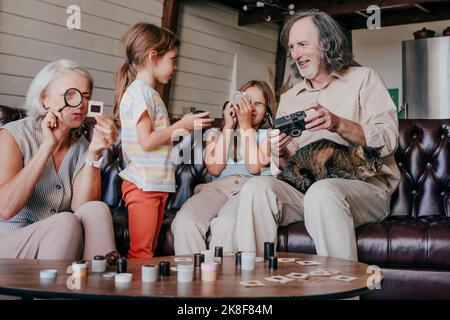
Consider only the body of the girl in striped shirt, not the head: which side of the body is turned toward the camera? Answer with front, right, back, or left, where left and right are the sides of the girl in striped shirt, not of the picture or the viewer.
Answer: right

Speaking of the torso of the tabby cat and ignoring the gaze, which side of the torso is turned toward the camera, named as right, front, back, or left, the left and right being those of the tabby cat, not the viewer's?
right

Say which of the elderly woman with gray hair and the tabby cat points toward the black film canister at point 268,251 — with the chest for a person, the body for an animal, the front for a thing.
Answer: the elderly woman with gray hair

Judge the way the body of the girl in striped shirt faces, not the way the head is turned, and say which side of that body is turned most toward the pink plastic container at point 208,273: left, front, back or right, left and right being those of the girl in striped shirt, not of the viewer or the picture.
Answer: right

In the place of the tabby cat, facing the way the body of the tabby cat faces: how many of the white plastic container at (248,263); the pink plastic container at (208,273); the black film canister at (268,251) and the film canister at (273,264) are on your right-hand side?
4

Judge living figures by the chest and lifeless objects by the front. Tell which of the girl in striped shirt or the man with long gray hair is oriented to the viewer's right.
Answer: the girl in striped shirt

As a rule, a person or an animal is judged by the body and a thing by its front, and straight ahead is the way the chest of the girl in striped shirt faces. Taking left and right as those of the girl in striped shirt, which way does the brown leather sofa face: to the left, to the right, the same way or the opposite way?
to the right

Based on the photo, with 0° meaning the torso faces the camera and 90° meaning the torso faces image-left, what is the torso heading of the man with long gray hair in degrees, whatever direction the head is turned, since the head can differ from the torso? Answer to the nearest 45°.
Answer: approximately 45°

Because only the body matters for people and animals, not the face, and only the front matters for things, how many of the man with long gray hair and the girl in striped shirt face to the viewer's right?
1

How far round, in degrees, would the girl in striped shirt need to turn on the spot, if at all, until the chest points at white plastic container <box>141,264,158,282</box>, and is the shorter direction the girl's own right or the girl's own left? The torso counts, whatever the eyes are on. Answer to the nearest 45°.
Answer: approximately 90° to the girl's own right

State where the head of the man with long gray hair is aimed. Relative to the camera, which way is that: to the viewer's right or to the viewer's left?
to the viewer's left

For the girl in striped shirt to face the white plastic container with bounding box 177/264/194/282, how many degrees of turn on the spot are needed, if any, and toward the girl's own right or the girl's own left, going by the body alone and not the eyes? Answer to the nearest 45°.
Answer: approximately 90° to the girl's own right

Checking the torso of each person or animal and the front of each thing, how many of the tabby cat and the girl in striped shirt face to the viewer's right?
2
